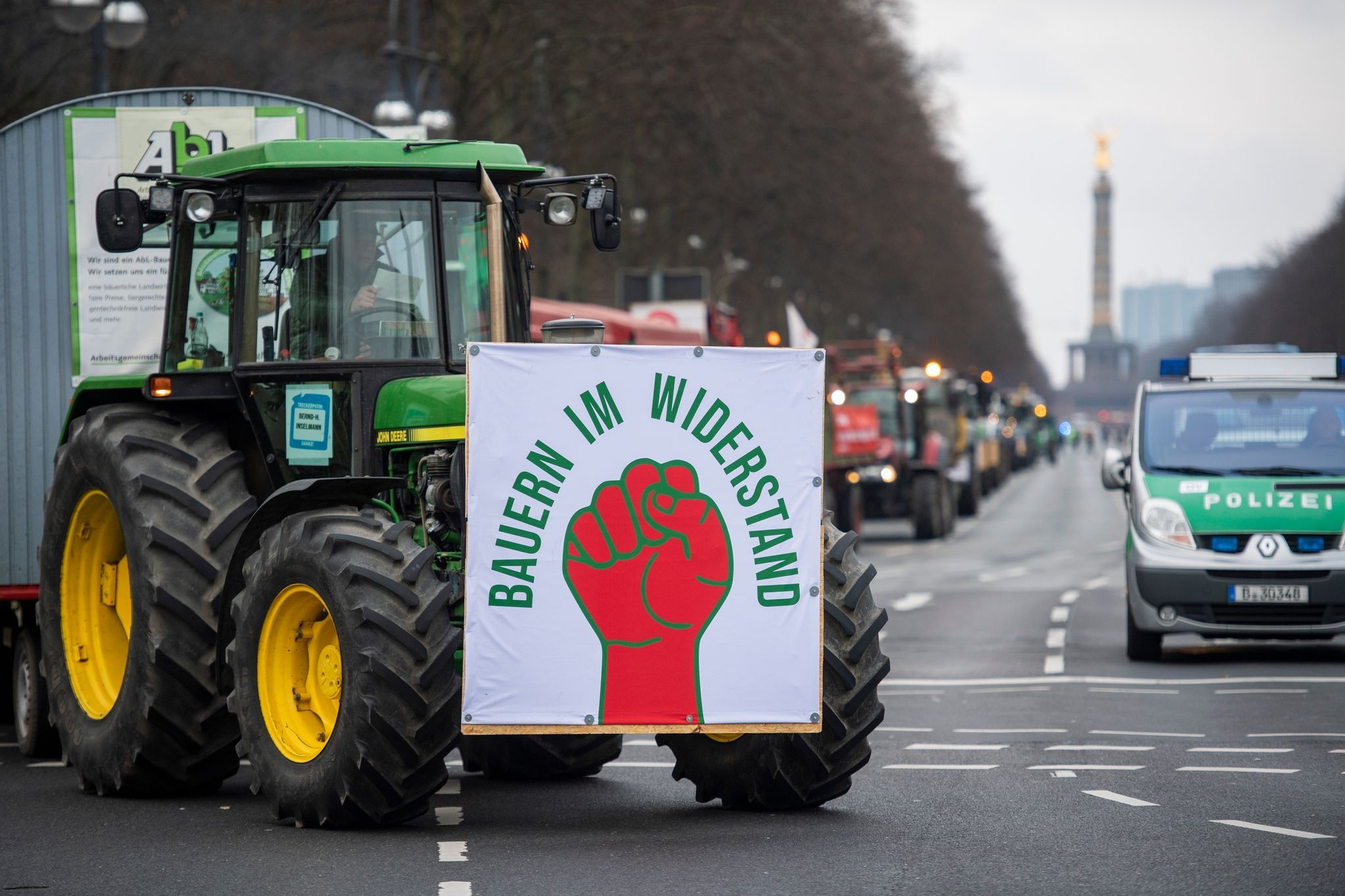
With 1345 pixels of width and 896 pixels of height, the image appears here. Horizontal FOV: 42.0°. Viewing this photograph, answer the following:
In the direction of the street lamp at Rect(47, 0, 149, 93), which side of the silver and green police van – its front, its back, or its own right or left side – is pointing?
right

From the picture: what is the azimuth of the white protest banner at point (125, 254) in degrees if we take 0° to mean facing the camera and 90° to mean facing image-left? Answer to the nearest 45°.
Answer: approximately 0°

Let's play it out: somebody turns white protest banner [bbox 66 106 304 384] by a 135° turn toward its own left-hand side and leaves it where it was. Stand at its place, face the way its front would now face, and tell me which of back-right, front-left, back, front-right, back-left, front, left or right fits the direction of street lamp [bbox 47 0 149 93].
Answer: front-left

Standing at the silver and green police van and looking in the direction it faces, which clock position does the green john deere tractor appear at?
The green john deere tractor is roughly at 1 o'clock from the silver and green police van.

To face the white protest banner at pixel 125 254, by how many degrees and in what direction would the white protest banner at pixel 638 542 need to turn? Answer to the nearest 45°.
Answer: approximately 135° to its right

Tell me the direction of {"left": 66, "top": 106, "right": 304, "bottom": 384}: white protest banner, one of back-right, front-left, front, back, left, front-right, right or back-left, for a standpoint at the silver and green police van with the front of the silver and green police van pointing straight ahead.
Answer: front-right

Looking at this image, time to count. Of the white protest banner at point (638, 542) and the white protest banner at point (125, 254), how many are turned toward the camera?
2

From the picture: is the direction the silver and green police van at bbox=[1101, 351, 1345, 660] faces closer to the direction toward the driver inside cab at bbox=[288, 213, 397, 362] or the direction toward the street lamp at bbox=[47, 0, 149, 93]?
the driver inside cab

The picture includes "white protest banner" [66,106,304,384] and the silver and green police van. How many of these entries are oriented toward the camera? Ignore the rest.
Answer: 2

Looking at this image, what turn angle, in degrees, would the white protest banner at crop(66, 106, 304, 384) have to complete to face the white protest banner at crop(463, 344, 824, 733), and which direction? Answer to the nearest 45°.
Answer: approximately 45° to its left

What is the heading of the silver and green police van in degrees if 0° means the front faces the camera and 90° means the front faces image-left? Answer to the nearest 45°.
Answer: approximately 0°
